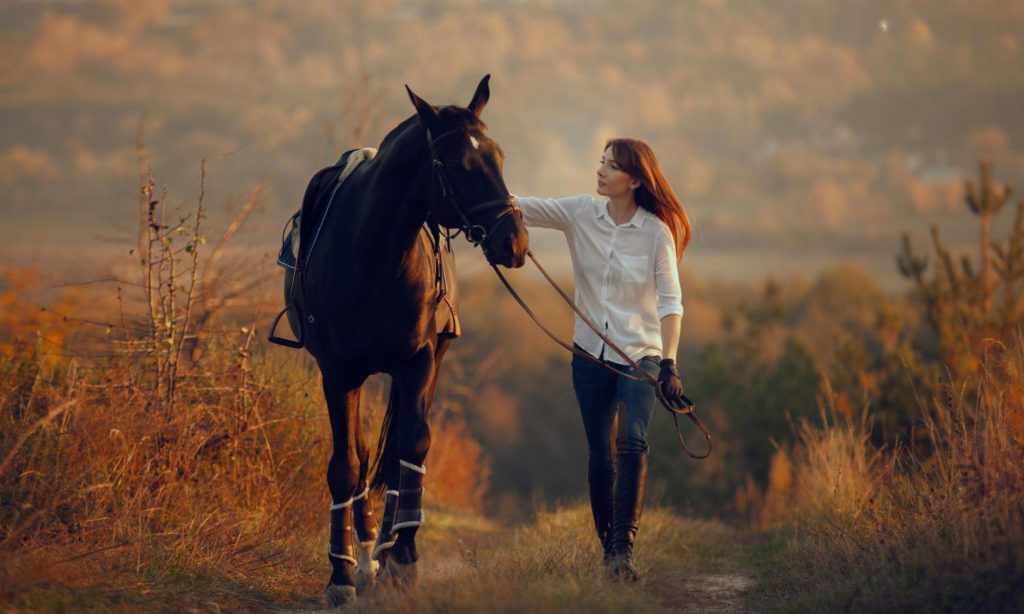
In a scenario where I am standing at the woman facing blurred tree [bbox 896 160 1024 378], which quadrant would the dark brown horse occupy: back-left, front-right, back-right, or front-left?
back-left

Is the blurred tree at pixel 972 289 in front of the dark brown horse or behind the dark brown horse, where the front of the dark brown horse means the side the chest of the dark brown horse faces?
behind

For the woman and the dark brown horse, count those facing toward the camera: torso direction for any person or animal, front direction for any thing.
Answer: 2

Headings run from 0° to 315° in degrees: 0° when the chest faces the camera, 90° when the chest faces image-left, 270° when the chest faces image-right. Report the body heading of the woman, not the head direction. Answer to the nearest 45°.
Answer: approximately 0°

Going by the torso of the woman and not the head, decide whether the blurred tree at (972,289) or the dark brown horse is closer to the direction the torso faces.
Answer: the dark brown horse

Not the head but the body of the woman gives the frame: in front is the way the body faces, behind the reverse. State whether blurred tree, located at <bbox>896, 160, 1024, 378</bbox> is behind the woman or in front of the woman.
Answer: behind

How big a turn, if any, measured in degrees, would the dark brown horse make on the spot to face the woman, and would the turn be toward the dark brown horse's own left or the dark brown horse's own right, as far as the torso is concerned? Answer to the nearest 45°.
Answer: approximately 90° to the dark brown horse's own left

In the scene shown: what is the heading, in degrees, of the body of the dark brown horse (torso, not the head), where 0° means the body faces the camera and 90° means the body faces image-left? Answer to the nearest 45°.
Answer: approximately 0°
